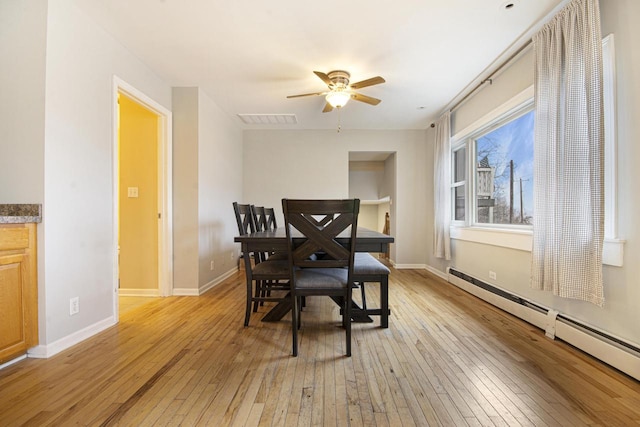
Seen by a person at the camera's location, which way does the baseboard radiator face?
facing the viewer and to the left of the viewer

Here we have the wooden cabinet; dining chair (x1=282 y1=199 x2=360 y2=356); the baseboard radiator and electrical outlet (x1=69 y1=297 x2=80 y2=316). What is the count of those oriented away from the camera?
1

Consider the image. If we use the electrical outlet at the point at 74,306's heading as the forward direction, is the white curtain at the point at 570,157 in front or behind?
in front

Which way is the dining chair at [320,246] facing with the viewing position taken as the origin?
facing away from the viewer

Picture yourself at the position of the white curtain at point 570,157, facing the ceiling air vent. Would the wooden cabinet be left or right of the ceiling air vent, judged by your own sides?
left

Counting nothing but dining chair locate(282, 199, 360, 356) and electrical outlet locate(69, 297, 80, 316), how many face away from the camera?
1

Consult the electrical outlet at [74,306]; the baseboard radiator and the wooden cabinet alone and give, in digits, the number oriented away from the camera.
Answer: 0

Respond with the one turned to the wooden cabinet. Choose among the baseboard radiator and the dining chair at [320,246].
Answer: the baseboard radiator

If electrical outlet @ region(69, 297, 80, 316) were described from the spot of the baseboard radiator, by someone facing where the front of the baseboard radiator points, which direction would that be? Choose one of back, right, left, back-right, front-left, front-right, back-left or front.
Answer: front

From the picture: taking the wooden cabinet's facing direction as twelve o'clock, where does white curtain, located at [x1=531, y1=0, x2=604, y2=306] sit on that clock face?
The white curtain is roughly at 12 o'clock from the wooden cabinet.

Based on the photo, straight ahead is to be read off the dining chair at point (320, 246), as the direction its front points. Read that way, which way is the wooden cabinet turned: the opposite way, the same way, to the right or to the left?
to the right

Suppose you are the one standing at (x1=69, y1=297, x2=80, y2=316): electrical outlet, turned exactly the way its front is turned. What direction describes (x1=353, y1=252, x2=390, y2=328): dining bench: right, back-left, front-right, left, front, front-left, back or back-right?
front

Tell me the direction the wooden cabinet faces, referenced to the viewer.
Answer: facing the viewer and to the right of the viewer

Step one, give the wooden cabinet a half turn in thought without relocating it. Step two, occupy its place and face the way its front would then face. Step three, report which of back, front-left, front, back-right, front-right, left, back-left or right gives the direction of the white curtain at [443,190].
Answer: back-right

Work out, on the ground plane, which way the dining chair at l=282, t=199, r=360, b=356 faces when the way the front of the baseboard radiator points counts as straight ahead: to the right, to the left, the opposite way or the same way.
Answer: to the right

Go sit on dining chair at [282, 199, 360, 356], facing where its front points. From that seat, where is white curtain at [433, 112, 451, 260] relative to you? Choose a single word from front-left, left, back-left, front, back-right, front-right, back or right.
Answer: front-right

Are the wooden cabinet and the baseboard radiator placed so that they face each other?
yes

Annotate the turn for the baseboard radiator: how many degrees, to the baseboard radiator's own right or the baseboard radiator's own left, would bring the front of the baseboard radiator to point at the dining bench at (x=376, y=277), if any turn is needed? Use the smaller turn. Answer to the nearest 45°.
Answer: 0° — it already faces it

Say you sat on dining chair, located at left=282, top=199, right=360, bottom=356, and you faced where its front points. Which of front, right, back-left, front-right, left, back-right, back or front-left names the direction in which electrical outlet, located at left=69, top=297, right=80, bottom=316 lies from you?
left

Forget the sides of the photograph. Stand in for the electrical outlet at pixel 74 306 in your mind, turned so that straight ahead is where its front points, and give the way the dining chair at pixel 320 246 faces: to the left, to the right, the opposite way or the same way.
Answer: to the left

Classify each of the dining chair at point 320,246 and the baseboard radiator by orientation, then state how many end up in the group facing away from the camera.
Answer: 1
